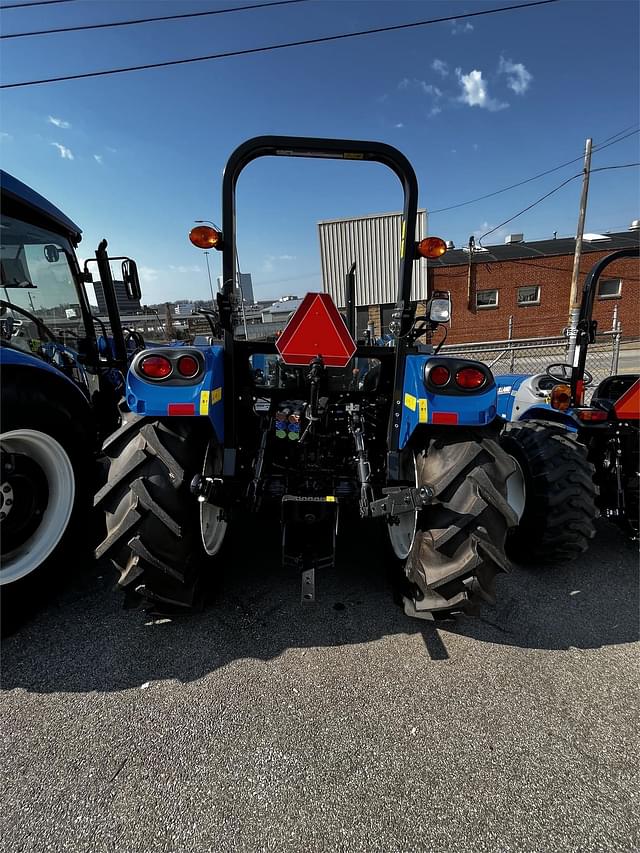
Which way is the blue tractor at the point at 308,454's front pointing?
away from the camera

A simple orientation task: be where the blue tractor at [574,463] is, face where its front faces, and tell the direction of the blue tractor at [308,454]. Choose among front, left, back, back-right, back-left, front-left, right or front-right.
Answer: left

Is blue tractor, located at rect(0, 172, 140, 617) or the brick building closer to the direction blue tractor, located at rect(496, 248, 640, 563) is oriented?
the brick building

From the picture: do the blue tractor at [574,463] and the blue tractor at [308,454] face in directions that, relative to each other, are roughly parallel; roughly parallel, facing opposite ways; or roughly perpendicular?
roughly parallel

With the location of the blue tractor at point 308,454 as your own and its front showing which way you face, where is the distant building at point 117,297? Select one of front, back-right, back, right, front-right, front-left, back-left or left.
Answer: front-left

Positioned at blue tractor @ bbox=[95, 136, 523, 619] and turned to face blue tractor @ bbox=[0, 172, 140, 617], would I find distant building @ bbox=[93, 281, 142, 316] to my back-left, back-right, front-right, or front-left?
front-right

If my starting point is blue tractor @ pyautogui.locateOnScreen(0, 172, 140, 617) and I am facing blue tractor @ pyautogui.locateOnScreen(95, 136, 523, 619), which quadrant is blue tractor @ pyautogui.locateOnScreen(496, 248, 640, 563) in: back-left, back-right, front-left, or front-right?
front-left

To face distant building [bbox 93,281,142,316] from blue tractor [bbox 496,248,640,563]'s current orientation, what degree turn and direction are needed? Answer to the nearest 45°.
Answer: approximately 45° to its left

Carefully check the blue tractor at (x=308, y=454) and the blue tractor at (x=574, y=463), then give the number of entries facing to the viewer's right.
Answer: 0

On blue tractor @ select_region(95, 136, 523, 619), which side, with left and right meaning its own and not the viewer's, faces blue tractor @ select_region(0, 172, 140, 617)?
left

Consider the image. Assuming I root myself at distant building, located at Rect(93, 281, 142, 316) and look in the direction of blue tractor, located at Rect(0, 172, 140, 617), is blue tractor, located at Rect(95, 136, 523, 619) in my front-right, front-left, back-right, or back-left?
front-left

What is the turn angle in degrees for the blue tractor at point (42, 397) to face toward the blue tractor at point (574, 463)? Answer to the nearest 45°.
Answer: approximately 90° to its right

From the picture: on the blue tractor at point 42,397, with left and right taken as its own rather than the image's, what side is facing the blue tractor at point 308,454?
right

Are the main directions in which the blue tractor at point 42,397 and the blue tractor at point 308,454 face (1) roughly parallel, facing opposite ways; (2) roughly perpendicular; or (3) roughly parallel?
roughly parallel

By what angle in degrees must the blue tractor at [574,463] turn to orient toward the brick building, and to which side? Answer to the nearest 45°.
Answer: approximately 45° to its right

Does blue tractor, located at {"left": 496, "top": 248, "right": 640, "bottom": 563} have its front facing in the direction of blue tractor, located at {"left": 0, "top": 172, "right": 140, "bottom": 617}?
no
